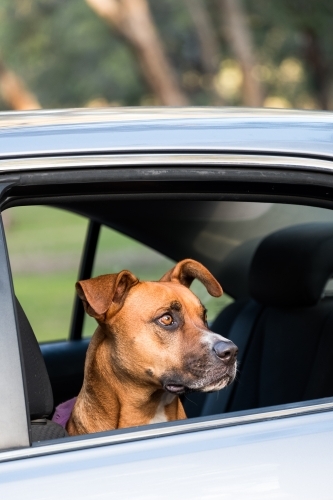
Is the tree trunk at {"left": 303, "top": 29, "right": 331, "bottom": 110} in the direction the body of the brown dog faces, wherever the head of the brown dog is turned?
no

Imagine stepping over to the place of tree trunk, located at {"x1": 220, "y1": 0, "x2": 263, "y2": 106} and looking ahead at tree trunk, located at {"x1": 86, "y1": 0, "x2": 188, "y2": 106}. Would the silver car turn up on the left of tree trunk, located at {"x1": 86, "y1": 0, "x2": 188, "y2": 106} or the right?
left

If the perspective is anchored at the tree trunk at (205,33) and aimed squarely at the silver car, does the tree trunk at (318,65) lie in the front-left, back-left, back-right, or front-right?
front-left

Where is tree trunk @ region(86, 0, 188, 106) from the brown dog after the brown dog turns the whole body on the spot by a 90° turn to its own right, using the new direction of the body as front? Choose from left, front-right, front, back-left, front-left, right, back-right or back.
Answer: back-right

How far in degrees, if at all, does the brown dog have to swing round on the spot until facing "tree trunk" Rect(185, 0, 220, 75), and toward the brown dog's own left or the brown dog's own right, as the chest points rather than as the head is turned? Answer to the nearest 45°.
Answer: approximately 135° to the brown dog's own left

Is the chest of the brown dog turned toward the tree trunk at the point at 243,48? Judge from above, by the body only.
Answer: no
